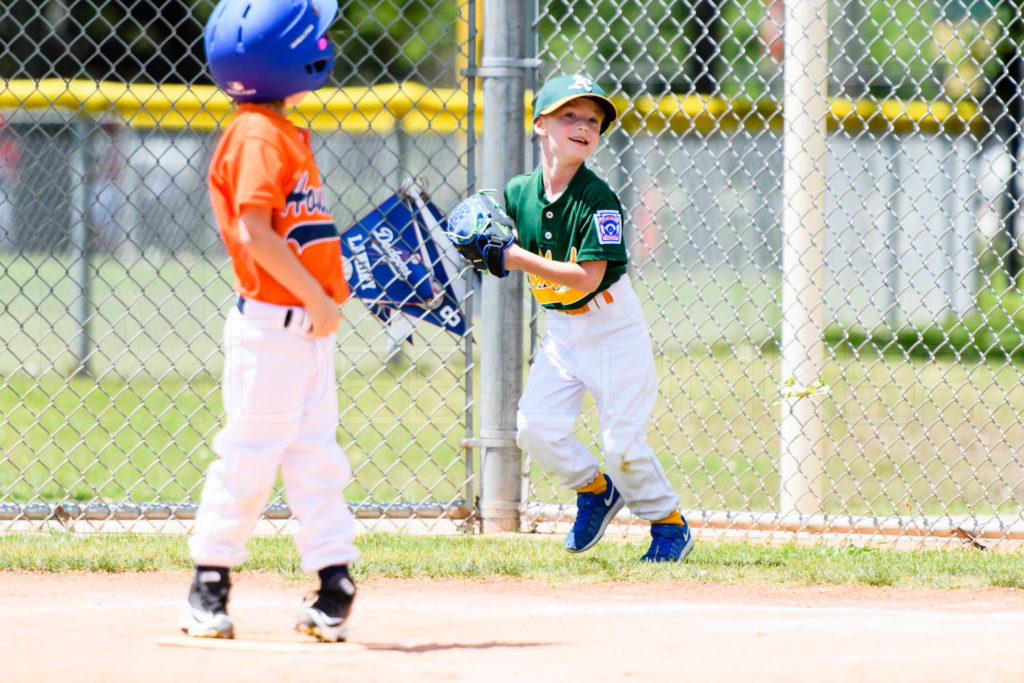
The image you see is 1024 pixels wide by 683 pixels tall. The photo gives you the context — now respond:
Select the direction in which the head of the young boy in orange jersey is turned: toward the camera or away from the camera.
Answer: away from the camera

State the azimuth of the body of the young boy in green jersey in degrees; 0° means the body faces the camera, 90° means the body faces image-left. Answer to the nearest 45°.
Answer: approximately 45°

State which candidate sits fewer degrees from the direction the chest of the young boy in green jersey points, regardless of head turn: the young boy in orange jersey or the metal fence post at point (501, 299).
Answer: the young boy in orange jersey

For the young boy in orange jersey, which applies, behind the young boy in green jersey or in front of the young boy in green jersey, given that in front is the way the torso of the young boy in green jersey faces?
in front

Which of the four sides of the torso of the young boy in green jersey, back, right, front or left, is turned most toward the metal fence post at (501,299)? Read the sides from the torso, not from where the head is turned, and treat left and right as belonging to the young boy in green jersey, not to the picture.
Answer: right

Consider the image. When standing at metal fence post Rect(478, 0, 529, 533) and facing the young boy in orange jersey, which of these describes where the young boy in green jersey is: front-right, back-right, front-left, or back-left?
front-left
